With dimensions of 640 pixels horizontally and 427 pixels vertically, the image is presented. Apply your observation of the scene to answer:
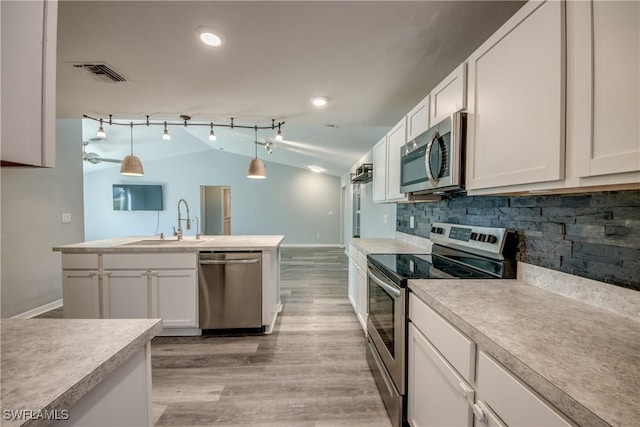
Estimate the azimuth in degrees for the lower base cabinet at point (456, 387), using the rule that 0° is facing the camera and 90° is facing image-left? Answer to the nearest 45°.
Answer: approximately 45°

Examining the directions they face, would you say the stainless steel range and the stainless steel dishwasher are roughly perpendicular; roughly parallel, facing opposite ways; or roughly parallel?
roughly perpendicular

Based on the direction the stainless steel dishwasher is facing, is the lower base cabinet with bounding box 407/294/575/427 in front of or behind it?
in front

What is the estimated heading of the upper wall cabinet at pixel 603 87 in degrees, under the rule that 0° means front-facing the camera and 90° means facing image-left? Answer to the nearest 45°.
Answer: approximately 45°

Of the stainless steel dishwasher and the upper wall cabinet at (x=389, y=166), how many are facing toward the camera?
1

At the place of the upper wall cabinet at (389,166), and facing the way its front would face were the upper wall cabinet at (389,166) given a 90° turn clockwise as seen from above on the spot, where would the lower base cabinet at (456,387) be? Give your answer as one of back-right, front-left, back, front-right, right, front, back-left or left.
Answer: back

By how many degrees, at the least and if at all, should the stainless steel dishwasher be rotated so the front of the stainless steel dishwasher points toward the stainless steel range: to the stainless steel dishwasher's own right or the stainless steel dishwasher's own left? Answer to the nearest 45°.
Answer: approximately 45° to the stainless steel dishwasher's own left

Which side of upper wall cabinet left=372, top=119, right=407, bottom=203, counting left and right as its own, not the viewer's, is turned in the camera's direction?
left

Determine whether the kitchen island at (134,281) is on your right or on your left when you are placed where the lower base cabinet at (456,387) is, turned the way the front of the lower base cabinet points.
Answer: on your right
